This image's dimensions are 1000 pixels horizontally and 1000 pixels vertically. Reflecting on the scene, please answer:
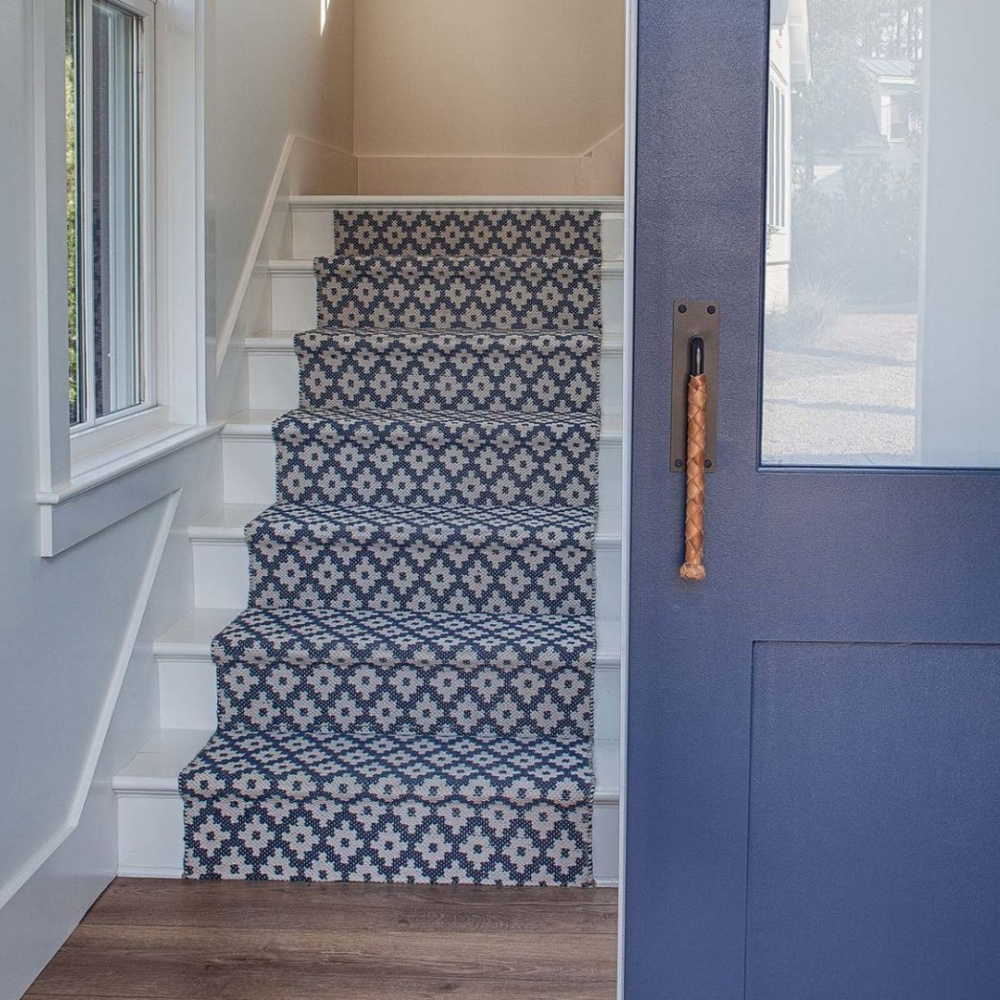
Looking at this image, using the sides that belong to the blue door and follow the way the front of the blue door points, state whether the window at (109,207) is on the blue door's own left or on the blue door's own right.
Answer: on the blue door's own right

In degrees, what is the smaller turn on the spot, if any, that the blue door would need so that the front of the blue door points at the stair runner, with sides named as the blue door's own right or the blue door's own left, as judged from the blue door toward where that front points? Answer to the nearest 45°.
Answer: approximately 135° to the blue door's own right

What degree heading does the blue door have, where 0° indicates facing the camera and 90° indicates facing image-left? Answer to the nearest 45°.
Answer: approximately 0°
